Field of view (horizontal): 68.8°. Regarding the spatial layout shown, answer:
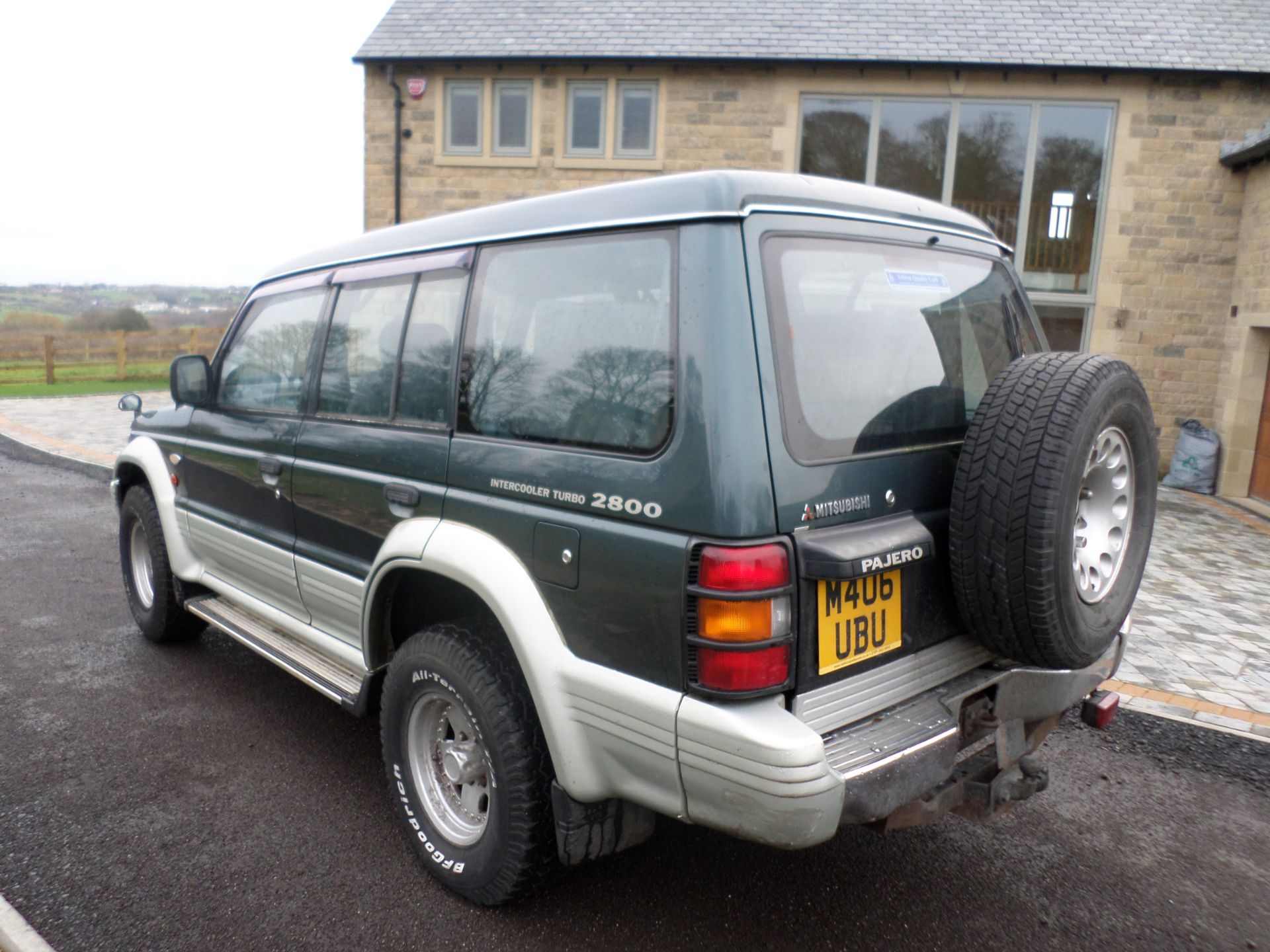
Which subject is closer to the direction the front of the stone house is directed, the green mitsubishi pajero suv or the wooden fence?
the green mitsubishi pajero suv

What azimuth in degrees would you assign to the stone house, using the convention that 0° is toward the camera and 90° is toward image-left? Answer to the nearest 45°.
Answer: approximately 0°

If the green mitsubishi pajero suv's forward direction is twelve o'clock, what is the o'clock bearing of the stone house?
The stone house is roughly at 2 o'clock from the green mitsubishi pajero suv.

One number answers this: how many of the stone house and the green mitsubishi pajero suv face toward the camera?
1

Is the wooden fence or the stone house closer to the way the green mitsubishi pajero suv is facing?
the wooden fence

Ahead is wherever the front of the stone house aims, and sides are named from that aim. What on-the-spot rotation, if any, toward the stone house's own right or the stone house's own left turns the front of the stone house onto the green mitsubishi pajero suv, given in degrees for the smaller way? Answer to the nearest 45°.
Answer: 0° — it already faces it

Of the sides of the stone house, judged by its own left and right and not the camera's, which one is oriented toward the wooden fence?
right

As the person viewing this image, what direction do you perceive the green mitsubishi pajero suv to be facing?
facing away from the viewer and to the left of the viewer
